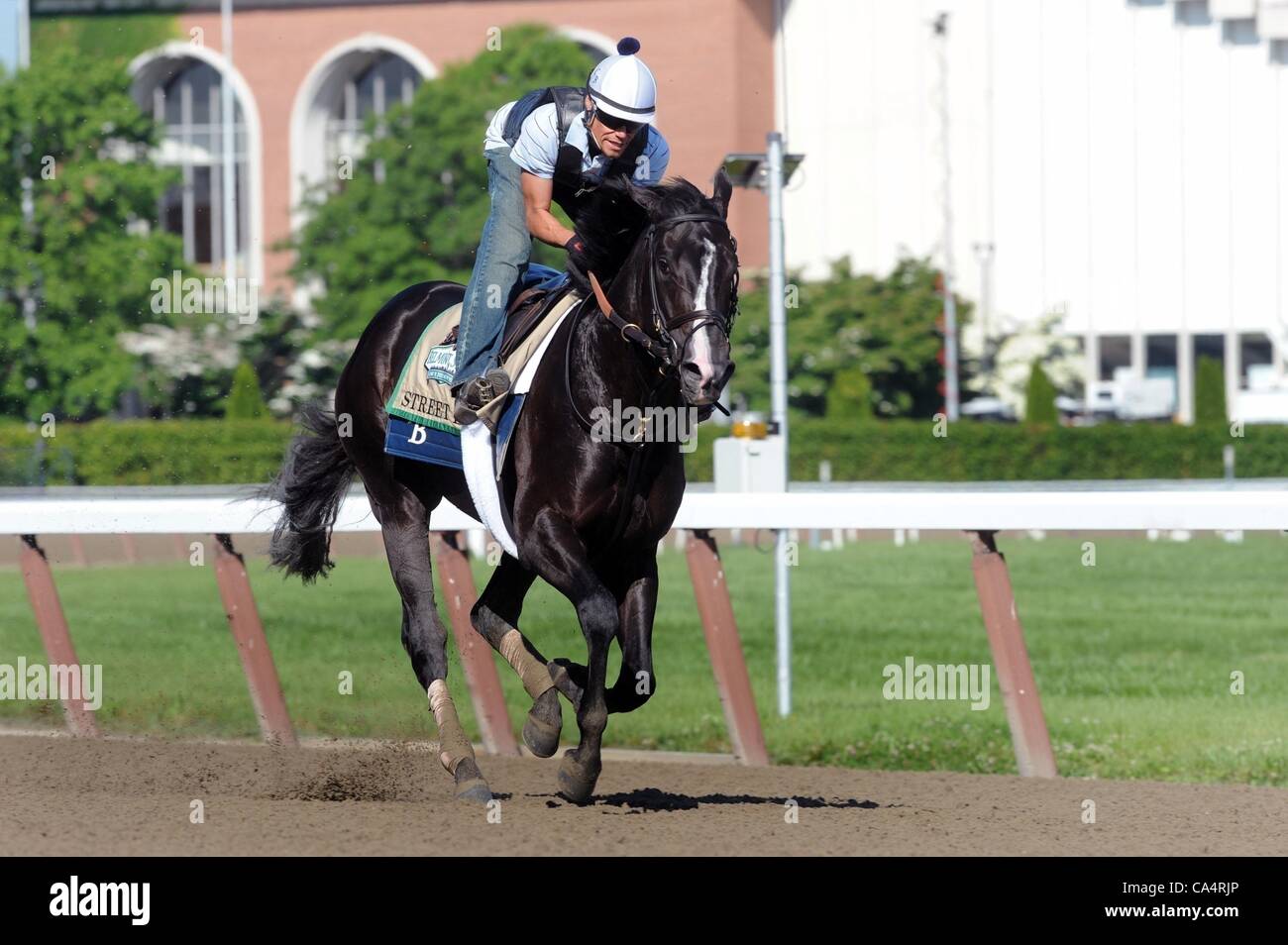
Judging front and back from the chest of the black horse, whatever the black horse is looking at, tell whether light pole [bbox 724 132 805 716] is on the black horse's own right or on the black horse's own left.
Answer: on the black horse's own left

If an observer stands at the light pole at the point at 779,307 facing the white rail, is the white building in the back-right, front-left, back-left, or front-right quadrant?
back-left

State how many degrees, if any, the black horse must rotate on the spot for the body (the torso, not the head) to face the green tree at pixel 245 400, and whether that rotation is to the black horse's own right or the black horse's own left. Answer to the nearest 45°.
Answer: approximately 135° to the black horse's own left

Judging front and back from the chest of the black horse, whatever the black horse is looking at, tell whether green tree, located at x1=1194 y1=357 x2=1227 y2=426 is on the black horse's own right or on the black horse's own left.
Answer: on the black horse's own left

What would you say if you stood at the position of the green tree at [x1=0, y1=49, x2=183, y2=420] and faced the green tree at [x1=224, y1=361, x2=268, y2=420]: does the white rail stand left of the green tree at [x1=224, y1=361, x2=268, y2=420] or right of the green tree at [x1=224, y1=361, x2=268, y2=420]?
right

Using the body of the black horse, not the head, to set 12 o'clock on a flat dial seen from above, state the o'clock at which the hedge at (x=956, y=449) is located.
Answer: The hedge is roughly at 8 o'clock from the black horse.

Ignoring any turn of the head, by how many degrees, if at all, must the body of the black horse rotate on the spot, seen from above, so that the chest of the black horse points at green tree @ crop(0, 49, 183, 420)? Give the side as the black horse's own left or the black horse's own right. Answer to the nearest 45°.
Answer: approximately 135° to the black horse's own left

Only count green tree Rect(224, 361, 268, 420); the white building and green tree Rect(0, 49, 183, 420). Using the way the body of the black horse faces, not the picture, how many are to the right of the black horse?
0

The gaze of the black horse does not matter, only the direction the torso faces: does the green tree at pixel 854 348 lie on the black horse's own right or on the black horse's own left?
on the black horse's own left

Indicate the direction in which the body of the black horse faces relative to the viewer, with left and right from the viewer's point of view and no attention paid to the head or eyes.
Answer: facing the viewer and to the right of the viewer
